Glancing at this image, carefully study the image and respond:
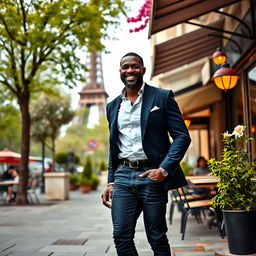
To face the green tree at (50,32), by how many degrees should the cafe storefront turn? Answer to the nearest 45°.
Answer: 0° — it already faces it

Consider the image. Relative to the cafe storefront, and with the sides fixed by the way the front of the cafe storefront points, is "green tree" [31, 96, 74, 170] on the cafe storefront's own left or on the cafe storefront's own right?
on the cafe storefront's own right

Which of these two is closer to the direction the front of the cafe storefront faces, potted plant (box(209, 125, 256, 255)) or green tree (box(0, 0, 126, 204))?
the green tree

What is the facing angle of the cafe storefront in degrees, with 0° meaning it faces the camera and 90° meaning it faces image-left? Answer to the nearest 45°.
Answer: approximately 90°

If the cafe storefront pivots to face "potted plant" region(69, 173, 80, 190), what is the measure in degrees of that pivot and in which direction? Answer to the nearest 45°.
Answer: approximately 45° to its right

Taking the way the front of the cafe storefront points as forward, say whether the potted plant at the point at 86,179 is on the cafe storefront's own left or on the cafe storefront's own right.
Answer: on the cafe storefront's own right

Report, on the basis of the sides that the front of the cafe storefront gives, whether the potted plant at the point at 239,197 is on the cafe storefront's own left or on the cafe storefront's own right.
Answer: on the cafe storefront's own left
